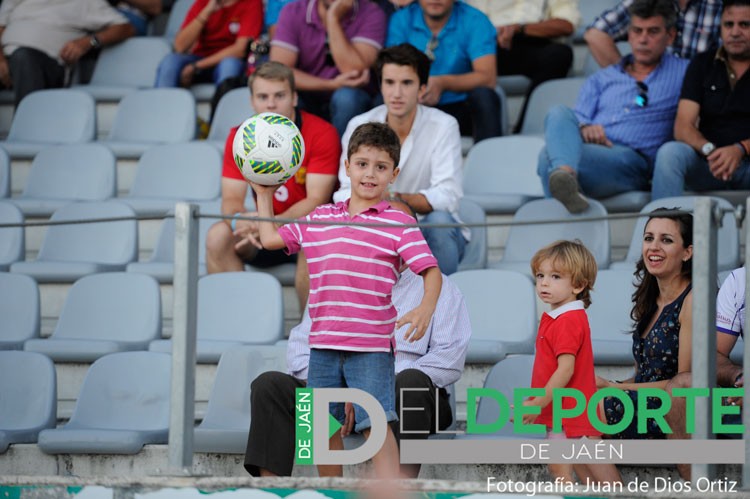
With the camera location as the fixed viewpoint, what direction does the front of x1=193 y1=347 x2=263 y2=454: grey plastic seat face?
facing the viewer and to the left of the viewer

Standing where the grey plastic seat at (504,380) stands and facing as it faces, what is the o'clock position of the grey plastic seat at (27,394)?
the grey plastic seat at (27,394) is roughly at 3 o'clock from the grey plastic seat at (504,380).

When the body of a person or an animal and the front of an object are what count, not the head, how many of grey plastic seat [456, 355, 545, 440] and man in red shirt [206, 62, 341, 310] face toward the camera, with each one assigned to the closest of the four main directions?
2

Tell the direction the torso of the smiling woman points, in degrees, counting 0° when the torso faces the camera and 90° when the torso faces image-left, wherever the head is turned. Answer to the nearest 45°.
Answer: approximately 45°

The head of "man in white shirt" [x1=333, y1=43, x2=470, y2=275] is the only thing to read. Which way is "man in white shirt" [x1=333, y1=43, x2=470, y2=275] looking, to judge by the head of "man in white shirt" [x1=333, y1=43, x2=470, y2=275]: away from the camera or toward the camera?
toward the camera

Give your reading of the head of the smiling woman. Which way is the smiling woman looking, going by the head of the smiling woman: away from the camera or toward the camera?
toward the camera

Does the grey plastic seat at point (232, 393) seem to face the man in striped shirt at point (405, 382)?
no

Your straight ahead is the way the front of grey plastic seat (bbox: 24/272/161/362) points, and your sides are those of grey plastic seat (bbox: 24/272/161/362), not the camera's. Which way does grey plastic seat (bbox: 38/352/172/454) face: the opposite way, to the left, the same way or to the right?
the same way

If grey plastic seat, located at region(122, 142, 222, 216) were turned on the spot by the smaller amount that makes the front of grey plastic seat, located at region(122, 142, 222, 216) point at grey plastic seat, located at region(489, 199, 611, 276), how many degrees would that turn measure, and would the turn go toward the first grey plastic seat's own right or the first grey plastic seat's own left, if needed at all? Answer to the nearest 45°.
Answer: approximately 90° to the first grey plastic seat's own left

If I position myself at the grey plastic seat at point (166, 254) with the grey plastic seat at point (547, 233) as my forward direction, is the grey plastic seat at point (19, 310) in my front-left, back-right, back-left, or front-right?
back-right

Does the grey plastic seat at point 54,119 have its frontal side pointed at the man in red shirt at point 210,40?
no

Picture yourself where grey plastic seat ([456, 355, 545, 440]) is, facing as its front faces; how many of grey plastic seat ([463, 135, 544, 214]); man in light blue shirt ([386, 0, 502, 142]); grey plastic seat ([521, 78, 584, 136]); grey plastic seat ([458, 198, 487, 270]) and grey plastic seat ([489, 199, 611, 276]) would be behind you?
5

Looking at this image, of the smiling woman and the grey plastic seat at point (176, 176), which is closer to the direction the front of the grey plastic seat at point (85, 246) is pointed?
the smiling woman

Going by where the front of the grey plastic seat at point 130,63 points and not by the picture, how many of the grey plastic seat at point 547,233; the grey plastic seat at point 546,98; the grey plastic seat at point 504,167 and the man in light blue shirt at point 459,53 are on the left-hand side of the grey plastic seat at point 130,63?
4

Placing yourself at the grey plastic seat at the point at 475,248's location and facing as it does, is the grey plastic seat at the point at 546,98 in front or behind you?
behind

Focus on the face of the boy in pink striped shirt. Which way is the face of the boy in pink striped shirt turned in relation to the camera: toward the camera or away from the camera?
toward the camera

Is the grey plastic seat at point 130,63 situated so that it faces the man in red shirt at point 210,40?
no

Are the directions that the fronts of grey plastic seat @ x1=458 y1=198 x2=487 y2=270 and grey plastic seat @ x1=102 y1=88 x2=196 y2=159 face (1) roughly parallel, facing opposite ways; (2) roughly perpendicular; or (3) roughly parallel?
roughly parallel
